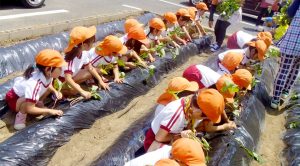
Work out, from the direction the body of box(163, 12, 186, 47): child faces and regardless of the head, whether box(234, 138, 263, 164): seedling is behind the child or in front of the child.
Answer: in front

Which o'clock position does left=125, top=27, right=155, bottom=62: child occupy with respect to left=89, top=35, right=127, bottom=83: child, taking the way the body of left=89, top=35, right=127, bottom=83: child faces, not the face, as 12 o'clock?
left=125, top=27, right=155, bottom=62: child is roughly at 9 o'clock from left=89, top=35, right=127, bottom=83: child.

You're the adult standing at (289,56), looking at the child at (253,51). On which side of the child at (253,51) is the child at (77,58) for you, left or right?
left

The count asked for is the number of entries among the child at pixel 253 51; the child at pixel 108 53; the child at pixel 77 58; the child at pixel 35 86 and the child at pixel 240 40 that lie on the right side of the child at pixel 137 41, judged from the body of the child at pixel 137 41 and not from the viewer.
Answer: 3
